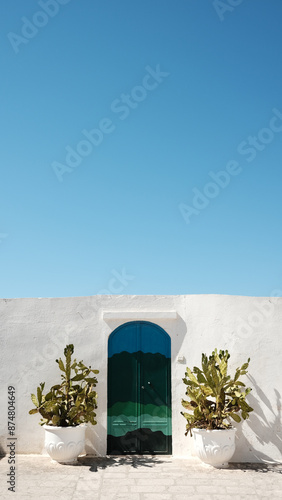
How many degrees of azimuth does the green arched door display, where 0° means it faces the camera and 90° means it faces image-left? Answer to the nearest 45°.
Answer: approximately 0°

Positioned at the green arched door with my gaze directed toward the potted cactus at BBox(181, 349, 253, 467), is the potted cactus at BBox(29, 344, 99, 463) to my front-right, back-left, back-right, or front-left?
back-right

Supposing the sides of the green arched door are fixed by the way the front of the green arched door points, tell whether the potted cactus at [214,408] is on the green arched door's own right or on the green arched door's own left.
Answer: on the green arched door's own left

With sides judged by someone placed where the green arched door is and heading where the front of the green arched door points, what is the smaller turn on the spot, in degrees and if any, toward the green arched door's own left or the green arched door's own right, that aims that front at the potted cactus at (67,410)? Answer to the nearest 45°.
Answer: approximately 45° to the green arched door's own right
